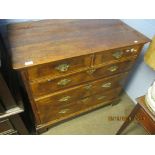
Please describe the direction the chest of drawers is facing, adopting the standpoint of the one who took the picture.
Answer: facing the viewer and to the right of the viewer
